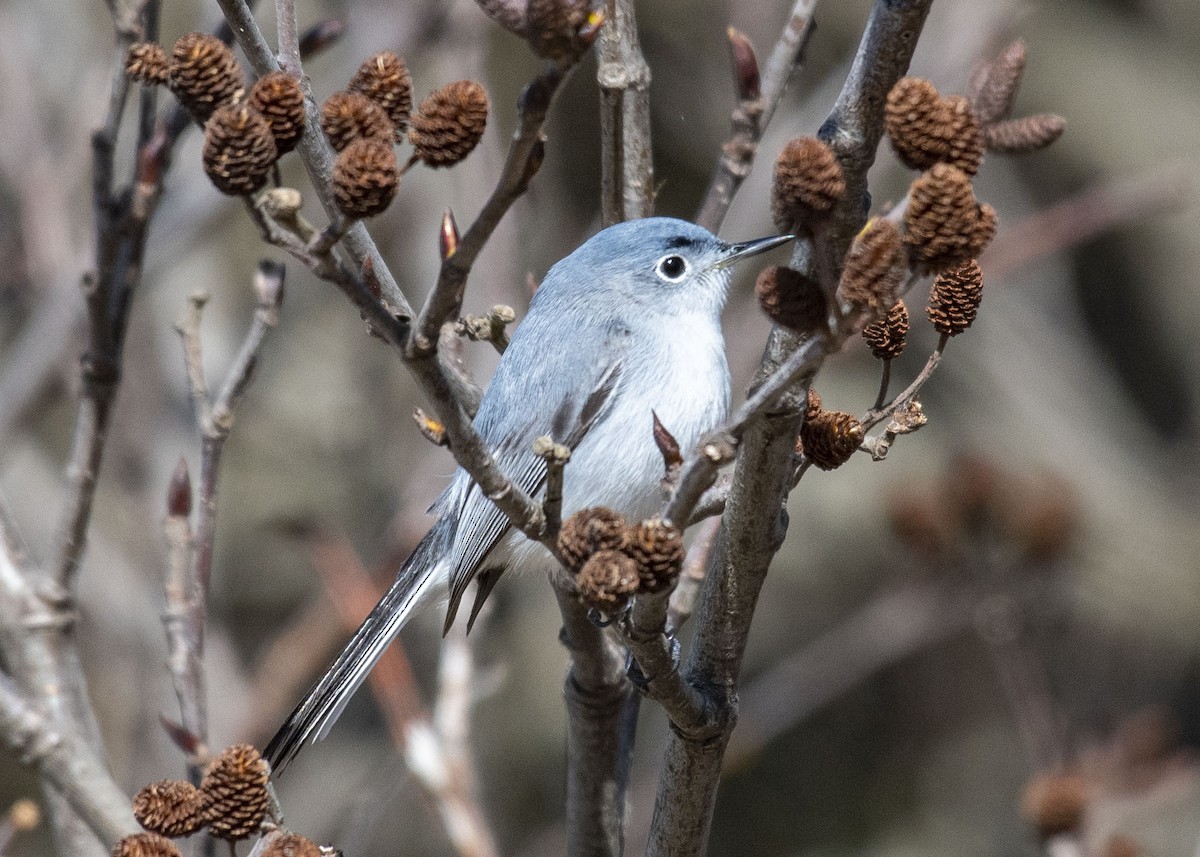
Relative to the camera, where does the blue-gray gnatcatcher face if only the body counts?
to the viewer's right

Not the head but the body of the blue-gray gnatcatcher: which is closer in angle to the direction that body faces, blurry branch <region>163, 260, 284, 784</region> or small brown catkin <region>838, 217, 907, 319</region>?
the small brown catkin
